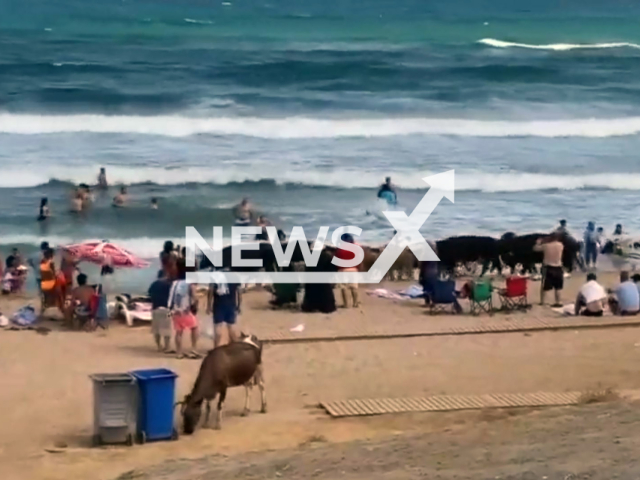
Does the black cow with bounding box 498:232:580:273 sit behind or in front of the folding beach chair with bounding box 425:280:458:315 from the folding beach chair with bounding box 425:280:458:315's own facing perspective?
in front

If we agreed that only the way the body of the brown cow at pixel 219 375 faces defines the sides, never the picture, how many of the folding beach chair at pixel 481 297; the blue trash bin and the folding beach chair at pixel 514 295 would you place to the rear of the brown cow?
2

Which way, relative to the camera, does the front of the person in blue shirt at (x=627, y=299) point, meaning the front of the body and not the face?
away from the camera

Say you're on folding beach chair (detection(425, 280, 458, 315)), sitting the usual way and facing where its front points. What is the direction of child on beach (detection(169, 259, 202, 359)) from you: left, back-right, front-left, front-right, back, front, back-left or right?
back-left

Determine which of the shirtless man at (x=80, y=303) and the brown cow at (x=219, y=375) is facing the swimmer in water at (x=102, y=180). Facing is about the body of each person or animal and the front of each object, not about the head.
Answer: the shirtless man

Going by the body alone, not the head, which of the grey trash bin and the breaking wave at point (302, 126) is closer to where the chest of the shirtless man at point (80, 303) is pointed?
the breaking wave

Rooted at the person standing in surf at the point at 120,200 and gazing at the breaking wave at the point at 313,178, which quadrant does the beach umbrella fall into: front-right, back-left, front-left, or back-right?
back-right

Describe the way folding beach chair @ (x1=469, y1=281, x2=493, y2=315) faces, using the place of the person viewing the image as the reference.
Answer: facing away from the viewer

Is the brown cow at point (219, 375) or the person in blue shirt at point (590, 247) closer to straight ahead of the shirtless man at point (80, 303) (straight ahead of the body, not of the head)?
the person in blue shirt

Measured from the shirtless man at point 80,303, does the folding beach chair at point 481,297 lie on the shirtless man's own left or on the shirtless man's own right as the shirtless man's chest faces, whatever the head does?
on the shirtless man's own right

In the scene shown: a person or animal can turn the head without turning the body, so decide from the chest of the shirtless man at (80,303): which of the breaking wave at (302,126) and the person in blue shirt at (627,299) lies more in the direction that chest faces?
the breaking wave

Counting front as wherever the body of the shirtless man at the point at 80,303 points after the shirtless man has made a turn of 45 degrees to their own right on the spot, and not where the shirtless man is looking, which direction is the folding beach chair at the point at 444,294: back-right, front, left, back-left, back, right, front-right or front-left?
front-right

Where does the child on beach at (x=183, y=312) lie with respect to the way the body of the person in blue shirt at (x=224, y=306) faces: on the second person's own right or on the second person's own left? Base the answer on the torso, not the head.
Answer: on the second person's own left
